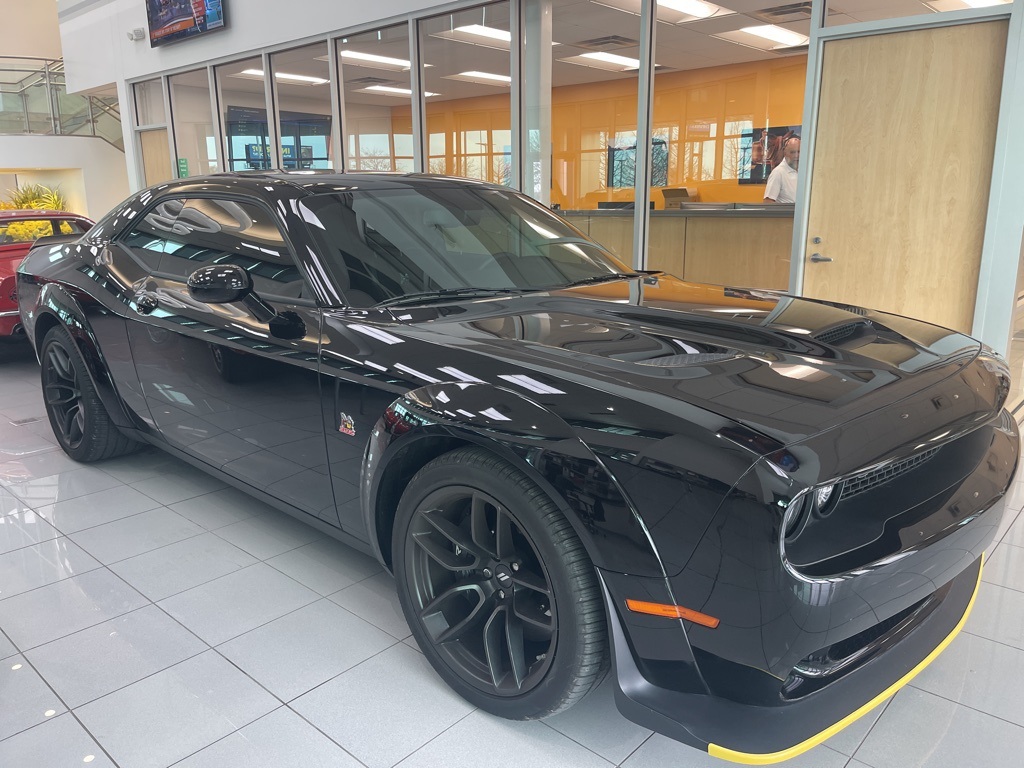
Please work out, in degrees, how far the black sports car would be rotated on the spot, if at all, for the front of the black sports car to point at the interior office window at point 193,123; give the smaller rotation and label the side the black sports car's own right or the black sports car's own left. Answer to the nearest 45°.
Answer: approximately 180°

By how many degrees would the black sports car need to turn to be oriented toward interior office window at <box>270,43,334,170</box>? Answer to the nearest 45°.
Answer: approximately 135° to its left

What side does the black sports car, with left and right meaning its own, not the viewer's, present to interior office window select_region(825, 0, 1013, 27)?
left

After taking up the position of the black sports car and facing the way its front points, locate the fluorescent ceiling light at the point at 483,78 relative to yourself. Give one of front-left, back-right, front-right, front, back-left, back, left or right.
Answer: back-left

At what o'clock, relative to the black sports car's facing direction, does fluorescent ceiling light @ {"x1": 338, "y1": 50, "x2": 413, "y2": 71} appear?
The fluorescent ceiling light is roughly at 7 o'clock from the black sports car.

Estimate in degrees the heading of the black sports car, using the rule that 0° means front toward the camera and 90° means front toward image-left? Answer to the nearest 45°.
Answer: approximately 315°

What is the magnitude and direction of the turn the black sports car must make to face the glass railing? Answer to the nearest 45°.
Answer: approximately 180°

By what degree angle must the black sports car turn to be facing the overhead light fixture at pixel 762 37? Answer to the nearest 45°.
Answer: approximately 135° to its left

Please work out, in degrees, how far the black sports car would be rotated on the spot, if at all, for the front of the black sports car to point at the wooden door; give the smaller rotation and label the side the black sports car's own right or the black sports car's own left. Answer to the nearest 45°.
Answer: approximately 90° to the black sports car's own left

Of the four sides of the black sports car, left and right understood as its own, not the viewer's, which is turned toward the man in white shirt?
left

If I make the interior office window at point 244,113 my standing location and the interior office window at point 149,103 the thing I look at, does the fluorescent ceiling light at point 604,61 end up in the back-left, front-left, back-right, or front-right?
back-right
